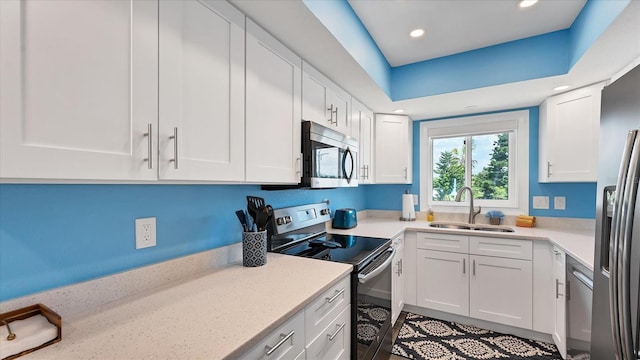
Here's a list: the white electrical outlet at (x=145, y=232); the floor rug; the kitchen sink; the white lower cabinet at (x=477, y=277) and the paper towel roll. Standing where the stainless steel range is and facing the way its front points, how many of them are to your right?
1

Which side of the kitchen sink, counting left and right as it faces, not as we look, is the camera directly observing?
front

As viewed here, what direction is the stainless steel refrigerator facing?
to the viewer's left

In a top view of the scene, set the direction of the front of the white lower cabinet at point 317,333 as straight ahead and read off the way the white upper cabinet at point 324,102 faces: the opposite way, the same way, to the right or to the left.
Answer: the same way

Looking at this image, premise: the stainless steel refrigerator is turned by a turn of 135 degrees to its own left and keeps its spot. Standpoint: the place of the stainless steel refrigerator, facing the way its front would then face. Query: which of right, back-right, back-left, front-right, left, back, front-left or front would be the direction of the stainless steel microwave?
back-right

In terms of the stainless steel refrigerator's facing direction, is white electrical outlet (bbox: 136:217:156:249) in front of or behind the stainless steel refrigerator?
in front

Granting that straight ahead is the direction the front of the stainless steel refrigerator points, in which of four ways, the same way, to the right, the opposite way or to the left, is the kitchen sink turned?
to the left

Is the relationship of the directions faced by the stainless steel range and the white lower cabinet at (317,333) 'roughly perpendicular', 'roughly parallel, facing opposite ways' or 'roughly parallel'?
roughly parallel

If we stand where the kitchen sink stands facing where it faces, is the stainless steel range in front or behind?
in front

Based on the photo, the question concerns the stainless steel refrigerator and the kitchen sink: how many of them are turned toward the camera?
1

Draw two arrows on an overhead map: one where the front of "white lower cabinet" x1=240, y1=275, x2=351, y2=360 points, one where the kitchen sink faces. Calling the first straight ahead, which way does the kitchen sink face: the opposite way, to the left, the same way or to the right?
to the right

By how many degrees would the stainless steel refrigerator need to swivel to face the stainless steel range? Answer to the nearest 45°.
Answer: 0° — it already faces it

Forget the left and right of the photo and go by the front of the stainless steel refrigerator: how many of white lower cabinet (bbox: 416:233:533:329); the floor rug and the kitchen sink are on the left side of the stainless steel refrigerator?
0

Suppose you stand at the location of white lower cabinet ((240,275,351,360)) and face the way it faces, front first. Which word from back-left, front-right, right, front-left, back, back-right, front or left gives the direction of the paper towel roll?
left

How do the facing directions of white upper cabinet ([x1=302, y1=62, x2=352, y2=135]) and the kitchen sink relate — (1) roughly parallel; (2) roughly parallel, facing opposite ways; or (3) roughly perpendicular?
roughly perpendicular

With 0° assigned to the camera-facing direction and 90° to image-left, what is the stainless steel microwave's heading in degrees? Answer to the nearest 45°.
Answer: approximately 315°

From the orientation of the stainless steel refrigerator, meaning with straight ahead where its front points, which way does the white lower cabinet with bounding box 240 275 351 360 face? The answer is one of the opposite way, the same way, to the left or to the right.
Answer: the opposite way
